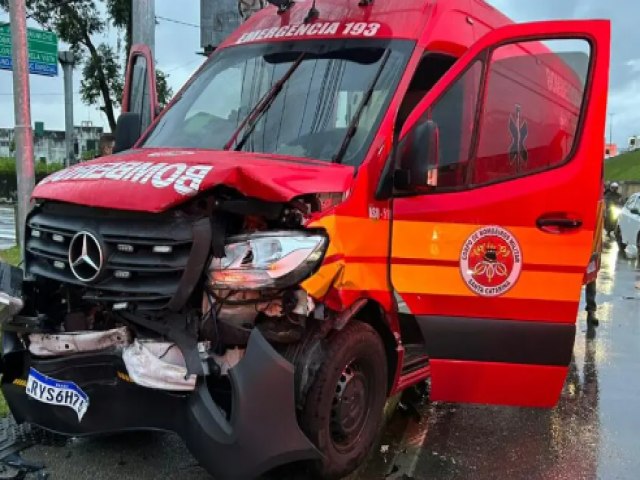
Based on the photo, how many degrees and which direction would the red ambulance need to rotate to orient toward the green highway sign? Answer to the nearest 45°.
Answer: approximately 90° to its right

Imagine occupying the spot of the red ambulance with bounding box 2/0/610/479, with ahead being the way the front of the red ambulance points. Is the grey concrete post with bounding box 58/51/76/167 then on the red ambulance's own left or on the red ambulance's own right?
on the red ambulance's own right

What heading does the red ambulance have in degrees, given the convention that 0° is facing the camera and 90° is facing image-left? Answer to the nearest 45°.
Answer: approximately 45°

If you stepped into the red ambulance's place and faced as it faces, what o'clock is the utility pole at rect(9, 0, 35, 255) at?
The utility pole is roughly at 3 o'clock from the red ambulance.

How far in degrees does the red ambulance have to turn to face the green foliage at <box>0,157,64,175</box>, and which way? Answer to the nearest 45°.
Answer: approximately 90° to its right

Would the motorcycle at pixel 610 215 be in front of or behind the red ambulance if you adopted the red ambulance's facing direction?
behind

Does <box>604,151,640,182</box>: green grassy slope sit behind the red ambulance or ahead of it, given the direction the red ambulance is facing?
behind

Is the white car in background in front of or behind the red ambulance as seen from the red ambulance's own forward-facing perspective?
behind
